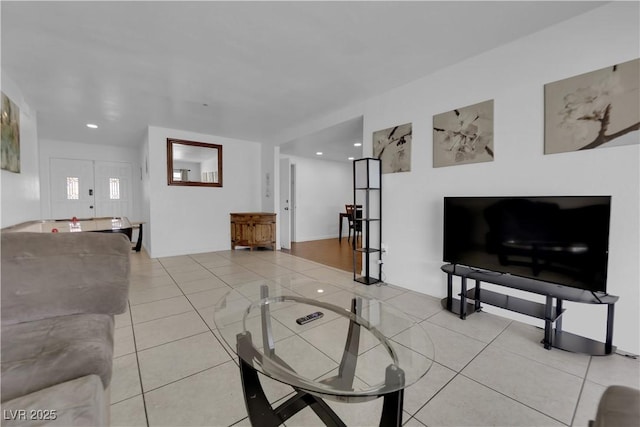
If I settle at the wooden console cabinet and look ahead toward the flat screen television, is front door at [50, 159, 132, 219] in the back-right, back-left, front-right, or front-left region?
back-right

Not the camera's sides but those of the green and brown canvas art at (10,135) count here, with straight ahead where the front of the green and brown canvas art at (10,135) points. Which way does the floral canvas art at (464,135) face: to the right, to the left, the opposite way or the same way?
the opposite way

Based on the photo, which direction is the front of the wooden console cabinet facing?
toward the camera

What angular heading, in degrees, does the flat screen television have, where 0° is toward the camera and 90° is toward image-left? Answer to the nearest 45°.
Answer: approximately 45°

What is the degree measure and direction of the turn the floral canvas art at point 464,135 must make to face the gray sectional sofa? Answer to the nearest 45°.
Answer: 0° — it already faces it

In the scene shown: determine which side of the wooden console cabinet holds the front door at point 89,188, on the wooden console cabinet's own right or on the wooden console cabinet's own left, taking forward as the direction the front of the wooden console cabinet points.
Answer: on the wooden console cabinet's own right

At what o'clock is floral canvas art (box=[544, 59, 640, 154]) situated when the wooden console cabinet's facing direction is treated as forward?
The floral canvas art is roughly at 11 o'clock from the wooden console cabinet.

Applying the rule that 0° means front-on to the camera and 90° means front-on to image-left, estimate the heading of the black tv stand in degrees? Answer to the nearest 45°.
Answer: approximately 45°

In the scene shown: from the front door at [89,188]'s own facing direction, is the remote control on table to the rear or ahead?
ahead

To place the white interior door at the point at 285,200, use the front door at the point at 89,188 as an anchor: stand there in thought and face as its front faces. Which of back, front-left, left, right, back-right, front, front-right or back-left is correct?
front-left

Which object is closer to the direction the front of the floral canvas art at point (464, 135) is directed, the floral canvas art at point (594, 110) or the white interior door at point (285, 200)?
the white interior door

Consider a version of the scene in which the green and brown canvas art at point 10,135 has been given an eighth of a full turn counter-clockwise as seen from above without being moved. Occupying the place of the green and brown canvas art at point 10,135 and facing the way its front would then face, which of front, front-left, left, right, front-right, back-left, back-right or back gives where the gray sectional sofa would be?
right

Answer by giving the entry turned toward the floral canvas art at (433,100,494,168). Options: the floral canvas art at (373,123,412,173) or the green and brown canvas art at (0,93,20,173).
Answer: the green and brown canvas art at (0,93,20,173)

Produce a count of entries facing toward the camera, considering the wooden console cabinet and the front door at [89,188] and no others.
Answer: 2

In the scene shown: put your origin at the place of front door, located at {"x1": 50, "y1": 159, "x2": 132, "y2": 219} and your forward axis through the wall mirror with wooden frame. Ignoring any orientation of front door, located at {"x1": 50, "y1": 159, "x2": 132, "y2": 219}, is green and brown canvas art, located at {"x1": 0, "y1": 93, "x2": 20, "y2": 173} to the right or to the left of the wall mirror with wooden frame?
right
